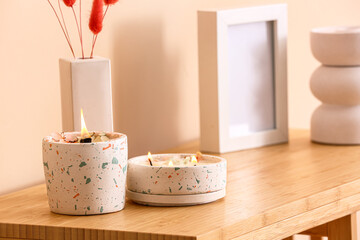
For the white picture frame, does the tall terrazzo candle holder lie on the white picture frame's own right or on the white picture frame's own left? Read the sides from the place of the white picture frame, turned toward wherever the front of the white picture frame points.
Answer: on the white picture frame's own right

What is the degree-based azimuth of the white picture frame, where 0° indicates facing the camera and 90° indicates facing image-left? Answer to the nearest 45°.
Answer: approximately 315°
